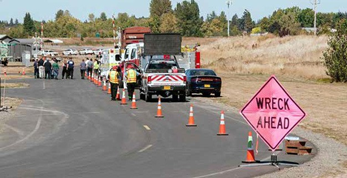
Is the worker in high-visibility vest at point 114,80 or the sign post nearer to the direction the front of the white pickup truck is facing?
the worker in high-visibility vest

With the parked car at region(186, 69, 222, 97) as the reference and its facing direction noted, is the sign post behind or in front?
behind

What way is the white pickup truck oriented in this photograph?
away from the camera

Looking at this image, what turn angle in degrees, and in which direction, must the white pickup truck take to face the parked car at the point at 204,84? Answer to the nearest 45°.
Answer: approximately 45° to its right

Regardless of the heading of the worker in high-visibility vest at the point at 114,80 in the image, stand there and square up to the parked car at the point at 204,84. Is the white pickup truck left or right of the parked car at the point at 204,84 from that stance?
right

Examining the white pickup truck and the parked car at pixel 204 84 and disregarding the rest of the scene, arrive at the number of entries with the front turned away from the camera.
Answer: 2

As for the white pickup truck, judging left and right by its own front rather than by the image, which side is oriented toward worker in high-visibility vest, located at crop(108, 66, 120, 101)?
left

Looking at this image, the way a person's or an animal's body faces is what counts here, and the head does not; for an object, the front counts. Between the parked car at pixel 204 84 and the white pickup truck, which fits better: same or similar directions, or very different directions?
same or similar directions

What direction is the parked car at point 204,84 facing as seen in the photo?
away from the camera

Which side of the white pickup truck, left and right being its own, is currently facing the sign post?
back
